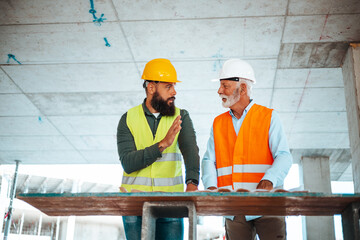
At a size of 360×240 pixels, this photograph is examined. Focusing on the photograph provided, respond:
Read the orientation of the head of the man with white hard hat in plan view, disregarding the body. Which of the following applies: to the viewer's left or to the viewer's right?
to the viewer's left

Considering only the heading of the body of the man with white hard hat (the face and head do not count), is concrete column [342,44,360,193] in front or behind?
behind

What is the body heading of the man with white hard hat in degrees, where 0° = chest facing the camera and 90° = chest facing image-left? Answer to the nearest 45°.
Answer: approximately 45°

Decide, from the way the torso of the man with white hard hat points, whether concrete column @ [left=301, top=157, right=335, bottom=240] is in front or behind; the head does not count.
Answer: behind

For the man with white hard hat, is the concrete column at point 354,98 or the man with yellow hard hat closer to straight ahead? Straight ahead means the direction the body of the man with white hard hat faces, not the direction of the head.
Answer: the man with yellow hard hat

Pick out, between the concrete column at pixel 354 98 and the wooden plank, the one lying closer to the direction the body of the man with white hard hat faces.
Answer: the wooden plank

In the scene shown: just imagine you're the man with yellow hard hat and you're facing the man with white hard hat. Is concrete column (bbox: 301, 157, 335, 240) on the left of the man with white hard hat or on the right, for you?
left

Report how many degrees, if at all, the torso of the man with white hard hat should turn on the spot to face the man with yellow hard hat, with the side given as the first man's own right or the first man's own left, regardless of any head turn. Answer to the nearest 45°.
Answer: approximately 45° to the first man's own right

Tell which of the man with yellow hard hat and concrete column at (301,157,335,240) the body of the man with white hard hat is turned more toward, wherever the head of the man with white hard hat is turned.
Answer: the man with yellow hard hat
